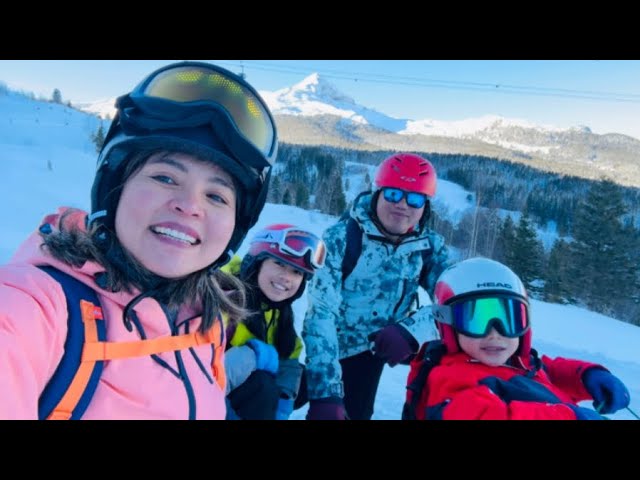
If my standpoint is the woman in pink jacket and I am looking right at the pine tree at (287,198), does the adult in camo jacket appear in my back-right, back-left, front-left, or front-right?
front-right

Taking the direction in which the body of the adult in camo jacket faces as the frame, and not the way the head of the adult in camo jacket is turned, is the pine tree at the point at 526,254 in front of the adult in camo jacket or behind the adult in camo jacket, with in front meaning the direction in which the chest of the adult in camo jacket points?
behind

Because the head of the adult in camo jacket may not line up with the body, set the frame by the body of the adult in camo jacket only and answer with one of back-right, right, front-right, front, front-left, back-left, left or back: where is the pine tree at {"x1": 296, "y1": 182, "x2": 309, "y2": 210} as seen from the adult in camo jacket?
back

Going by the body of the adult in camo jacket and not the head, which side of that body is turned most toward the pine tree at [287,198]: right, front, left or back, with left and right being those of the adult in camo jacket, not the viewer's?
back

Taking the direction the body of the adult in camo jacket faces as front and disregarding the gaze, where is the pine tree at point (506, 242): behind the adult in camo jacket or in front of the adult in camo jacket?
behind

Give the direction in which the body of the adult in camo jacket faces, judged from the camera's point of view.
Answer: toward the camera
